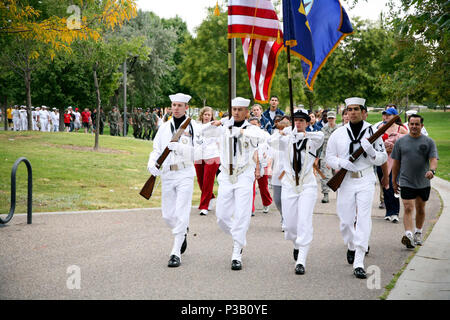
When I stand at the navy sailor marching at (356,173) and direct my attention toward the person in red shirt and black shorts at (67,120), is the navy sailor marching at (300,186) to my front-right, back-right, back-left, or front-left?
front-left

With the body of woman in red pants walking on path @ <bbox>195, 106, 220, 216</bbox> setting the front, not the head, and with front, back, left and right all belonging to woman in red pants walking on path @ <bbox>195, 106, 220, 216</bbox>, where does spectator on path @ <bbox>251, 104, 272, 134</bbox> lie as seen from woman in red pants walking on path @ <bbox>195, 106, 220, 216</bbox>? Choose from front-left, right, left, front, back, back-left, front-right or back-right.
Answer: back-left

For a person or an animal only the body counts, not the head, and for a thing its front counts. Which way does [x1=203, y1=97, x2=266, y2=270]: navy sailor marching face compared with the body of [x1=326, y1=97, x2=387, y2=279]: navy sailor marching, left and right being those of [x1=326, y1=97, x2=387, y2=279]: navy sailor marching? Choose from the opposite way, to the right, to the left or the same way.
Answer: the same way

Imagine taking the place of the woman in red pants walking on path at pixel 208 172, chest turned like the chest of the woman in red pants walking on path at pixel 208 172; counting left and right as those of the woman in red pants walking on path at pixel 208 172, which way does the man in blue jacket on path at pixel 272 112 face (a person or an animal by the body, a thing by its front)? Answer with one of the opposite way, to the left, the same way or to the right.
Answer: the same way

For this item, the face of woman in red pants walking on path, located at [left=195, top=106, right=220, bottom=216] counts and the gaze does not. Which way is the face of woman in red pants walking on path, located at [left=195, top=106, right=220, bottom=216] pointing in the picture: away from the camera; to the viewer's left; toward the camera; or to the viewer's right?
toward the camera

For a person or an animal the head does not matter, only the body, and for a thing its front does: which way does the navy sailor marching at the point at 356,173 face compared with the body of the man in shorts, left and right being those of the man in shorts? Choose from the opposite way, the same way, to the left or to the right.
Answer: the same way

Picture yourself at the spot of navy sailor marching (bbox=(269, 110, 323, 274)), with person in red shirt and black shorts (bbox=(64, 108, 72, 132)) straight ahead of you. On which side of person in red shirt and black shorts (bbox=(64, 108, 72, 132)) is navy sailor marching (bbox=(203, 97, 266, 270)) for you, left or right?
left

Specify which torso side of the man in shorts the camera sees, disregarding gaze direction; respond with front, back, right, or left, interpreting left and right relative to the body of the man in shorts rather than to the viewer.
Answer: front

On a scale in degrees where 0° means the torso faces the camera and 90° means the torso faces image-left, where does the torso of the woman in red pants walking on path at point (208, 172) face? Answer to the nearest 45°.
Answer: approximately 0°

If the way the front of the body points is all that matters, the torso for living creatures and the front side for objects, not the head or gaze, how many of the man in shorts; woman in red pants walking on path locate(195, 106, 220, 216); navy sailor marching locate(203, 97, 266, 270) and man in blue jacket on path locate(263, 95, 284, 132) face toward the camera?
4

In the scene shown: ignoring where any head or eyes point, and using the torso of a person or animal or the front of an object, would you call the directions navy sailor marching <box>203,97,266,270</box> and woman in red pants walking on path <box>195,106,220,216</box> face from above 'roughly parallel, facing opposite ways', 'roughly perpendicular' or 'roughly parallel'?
roughly parallel

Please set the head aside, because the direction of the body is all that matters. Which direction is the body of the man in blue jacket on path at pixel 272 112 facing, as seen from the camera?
toward the camera

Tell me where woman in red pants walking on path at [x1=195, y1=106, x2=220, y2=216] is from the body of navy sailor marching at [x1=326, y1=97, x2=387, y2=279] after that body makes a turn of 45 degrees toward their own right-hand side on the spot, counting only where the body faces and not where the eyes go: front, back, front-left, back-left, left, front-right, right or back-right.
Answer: right
